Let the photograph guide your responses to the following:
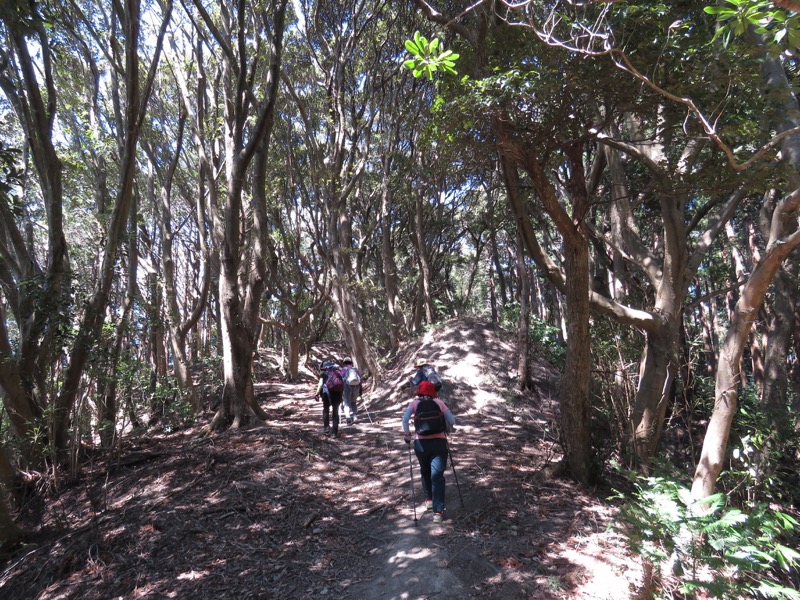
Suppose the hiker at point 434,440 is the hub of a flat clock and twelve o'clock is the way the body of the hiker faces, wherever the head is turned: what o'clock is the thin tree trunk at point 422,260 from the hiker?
The thin tree trunk is roughly at 12 o'clock from the hiker.

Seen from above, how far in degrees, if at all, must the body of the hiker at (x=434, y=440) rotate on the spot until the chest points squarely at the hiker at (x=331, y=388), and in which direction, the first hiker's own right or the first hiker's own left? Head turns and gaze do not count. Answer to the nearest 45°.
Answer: approximately 45° to the first hiker's own left

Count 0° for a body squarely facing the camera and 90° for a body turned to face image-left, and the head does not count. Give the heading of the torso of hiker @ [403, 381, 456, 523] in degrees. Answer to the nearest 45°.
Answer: approximately 180°

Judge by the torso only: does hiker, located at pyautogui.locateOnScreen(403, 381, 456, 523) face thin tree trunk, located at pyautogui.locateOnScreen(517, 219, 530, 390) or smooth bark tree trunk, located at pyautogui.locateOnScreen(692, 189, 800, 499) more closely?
the thin tree trunk

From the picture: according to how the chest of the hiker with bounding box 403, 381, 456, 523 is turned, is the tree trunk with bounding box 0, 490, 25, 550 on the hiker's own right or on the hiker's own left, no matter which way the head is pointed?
on the hiker's own left

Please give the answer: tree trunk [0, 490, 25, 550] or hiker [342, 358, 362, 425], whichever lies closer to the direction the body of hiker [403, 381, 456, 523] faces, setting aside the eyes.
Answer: the hiker

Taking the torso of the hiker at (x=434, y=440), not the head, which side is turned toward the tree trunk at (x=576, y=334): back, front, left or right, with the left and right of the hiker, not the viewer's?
right

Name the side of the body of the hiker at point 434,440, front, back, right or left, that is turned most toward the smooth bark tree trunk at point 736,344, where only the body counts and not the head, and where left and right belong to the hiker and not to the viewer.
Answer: right
